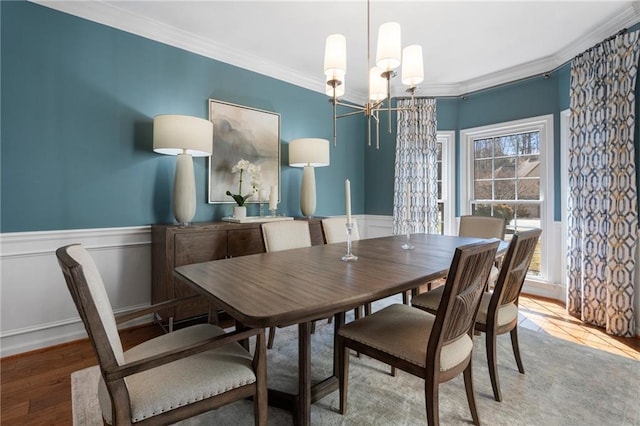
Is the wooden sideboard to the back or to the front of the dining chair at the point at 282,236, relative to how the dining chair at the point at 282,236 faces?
to the back

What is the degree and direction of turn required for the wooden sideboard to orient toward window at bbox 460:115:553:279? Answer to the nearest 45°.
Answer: approximately 45° to its left

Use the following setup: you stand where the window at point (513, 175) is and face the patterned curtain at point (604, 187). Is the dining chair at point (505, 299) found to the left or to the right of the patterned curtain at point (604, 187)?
right

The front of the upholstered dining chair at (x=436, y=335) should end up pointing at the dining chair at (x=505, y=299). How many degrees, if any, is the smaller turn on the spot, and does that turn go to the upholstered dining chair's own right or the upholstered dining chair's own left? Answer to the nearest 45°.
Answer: approximately 90° to the upholstered dining chair's own right

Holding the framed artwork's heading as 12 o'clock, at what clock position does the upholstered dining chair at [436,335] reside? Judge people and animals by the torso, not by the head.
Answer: The upholstered dining chair is roughly at 1 o'clock from the framed artwork.

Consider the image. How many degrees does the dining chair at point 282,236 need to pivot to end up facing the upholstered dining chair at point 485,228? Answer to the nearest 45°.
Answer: approximately 45° to its left

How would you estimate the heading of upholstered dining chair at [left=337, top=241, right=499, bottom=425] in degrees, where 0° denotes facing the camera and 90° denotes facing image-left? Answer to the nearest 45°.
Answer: approximately 135°

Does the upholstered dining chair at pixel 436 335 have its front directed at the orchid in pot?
yes

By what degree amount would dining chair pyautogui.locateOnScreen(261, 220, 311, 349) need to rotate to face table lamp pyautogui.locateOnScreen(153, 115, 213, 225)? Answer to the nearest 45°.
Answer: approximately 135° to its right

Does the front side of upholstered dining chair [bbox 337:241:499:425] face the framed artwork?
yes

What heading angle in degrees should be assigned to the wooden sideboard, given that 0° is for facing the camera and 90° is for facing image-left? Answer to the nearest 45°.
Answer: approximately 315°

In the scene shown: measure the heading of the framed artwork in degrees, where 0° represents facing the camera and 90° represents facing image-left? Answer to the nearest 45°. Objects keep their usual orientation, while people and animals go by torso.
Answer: approximately 315°
